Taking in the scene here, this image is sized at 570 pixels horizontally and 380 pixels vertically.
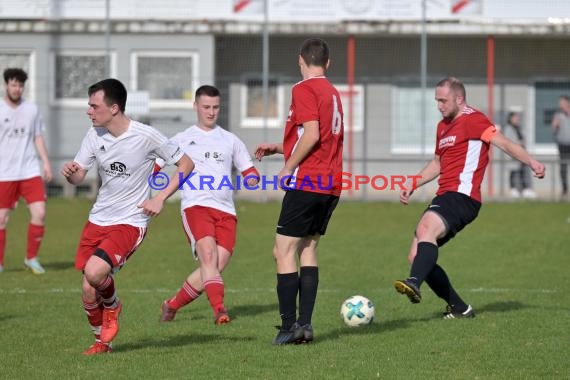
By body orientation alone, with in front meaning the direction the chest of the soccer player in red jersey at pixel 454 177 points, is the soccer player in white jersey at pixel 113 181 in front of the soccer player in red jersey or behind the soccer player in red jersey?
in front

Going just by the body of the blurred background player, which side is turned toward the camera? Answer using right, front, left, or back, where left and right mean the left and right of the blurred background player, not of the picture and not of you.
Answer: front

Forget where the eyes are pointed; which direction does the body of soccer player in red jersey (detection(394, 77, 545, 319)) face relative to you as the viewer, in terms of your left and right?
facing the viewer and to the left of the viewer

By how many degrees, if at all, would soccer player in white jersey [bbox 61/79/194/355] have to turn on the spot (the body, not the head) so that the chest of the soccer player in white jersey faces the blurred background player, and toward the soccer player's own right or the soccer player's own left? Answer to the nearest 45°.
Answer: approximately 135° to the soccer player's own right

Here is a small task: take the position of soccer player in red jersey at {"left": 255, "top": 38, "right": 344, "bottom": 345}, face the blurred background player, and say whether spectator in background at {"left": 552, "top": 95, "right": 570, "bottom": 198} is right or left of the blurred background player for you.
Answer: right

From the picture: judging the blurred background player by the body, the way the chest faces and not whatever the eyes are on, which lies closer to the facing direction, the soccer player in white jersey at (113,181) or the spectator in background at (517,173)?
the soccer player in white jersey

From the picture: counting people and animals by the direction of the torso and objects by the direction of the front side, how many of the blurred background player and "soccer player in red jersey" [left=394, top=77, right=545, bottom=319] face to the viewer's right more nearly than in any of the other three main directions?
0

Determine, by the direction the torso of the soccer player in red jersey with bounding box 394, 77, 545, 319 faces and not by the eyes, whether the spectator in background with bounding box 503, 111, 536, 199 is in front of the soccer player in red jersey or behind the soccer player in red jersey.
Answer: behind

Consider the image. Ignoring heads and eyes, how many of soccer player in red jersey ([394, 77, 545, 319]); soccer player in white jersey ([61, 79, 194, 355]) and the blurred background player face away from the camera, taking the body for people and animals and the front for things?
0

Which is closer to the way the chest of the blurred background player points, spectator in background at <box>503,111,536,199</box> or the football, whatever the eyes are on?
the football
